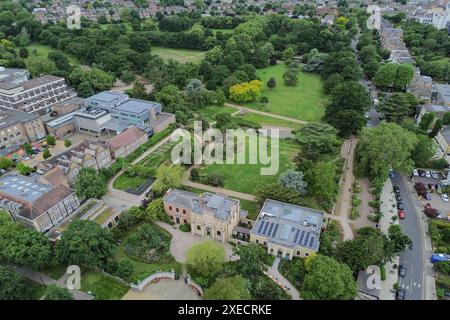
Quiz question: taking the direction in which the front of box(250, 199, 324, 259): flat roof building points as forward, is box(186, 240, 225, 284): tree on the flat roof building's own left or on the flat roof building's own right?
on the flat roof building's own right

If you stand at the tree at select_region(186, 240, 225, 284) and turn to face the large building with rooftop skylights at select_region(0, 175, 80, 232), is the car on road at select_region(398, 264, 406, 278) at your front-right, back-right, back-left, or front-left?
back-right

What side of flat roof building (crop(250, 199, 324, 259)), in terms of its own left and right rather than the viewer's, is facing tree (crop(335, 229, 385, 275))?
left

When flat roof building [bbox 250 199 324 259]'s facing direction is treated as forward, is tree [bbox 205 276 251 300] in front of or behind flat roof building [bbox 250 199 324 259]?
in front

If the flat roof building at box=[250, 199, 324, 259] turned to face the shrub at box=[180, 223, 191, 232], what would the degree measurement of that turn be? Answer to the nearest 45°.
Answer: approximately 90° to its right

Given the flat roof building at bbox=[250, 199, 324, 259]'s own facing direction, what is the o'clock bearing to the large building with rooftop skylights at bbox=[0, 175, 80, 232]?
The large building with rooftop skylights is roughly at 3 o'clock from the flat roof building.

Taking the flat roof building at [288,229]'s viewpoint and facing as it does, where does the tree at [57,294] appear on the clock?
The tree is roughly at 2 o'clock from the flat roof building.

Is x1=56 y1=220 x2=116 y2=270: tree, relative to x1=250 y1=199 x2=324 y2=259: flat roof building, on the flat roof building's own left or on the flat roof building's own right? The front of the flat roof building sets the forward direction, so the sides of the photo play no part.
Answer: on the flat roof building's own right

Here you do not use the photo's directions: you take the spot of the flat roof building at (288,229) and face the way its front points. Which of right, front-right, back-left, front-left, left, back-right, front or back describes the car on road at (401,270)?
left

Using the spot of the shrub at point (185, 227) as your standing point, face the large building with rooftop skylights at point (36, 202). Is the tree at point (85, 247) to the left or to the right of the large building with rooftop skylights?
left

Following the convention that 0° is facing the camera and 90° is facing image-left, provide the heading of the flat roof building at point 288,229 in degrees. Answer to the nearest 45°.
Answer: approximately 0°
